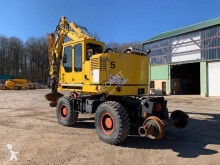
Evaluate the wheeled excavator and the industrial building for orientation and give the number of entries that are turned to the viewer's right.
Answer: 0

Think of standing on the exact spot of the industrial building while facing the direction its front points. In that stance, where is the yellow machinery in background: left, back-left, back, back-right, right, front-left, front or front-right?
front-right

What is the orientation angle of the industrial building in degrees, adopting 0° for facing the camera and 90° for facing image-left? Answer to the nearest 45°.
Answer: approximately 45°

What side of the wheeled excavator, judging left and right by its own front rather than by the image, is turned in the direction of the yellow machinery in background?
front

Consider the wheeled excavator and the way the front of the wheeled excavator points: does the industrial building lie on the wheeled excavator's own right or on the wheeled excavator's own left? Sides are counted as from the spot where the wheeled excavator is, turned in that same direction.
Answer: on the wheeled excavator's own right

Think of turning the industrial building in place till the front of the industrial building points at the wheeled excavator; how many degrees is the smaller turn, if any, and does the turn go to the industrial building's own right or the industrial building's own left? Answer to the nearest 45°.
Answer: approximately 45° to the industrial building's own left

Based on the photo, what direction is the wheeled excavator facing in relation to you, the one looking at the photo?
facing away from the viewer and to the left of the viewer

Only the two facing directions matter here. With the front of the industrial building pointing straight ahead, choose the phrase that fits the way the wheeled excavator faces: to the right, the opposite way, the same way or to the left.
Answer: to the right
